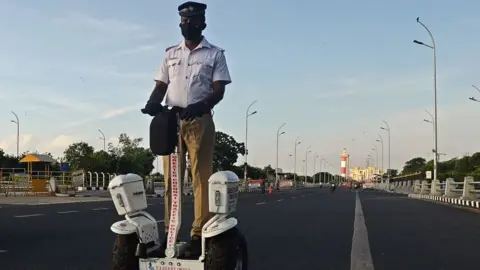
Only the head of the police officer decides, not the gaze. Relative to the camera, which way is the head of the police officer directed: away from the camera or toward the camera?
toward the camera

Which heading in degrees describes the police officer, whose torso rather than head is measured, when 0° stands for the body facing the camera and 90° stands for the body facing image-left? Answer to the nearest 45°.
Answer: approximately 45°
